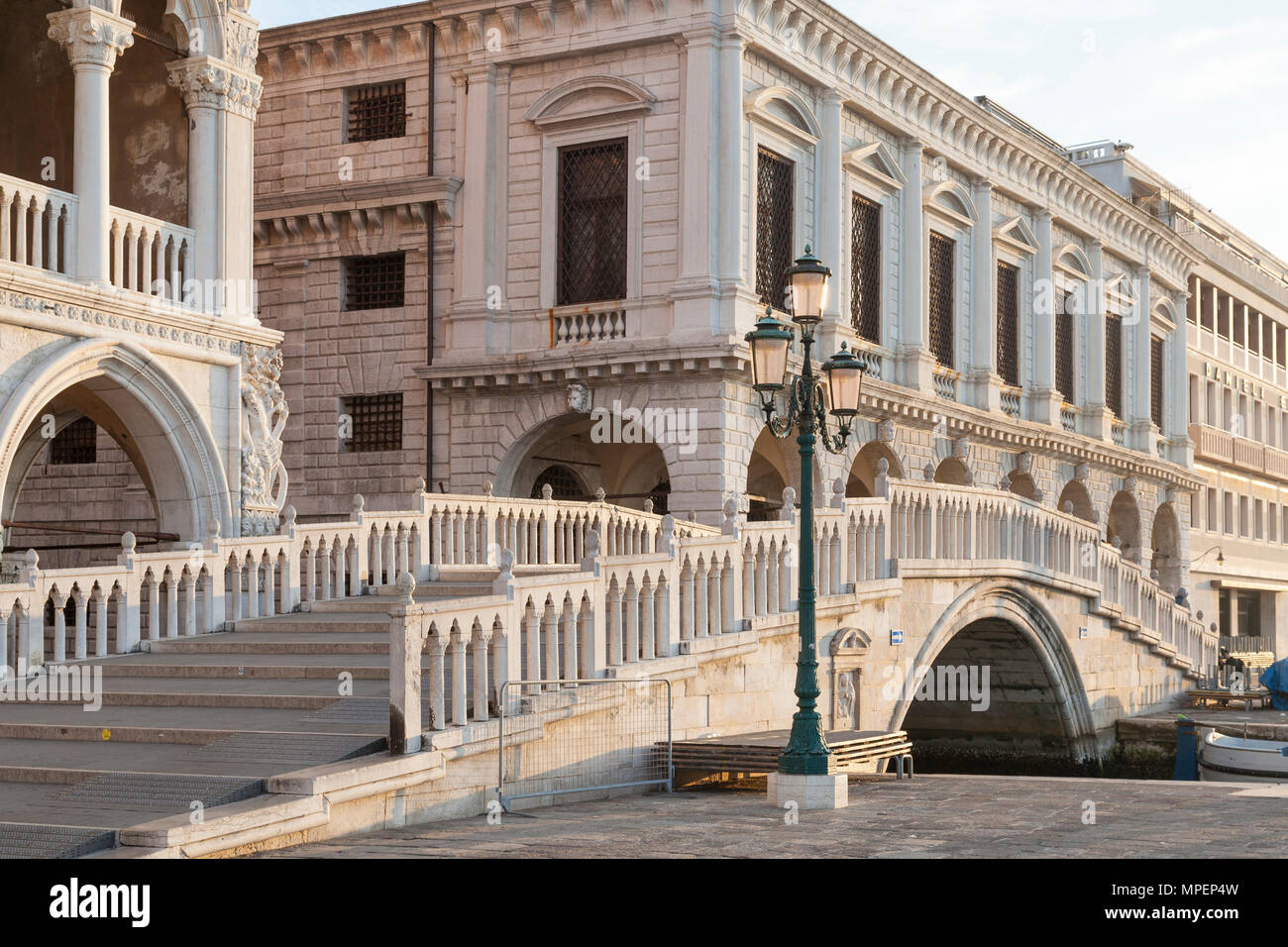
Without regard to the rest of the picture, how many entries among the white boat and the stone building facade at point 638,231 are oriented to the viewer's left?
1

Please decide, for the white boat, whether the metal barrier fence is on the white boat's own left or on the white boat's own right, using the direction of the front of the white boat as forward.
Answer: on the white boat's own left

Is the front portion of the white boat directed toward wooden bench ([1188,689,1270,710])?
no

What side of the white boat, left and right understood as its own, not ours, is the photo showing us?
left

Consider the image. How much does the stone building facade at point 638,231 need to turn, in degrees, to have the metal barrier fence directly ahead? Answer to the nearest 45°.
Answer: approximately 45° to its right

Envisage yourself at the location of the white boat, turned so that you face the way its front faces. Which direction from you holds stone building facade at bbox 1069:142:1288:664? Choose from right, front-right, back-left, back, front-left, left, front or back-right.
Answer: right

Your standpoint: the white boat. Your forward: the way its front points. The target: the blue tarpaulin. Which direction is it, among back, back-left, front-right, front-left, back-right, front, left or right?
right

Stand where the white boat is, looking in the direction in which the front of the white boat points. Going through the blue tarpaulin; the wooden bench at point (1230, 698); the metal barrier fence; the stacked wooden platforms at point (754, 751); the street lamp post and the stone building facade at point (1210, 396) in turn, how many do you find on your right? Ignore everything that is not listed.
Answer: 3

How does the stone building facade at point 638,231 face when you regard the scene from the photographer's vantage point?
facing the viewer and to the right of the viewer

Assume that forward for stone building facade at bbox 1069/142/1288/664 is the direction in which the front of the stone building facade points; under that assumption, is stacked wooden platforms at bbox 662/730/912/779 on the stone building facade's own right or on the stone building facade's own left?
on the stone building facade's own right

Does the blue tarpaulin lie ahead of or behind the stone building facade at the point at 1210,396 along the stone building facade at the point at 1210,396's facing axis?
ahead
